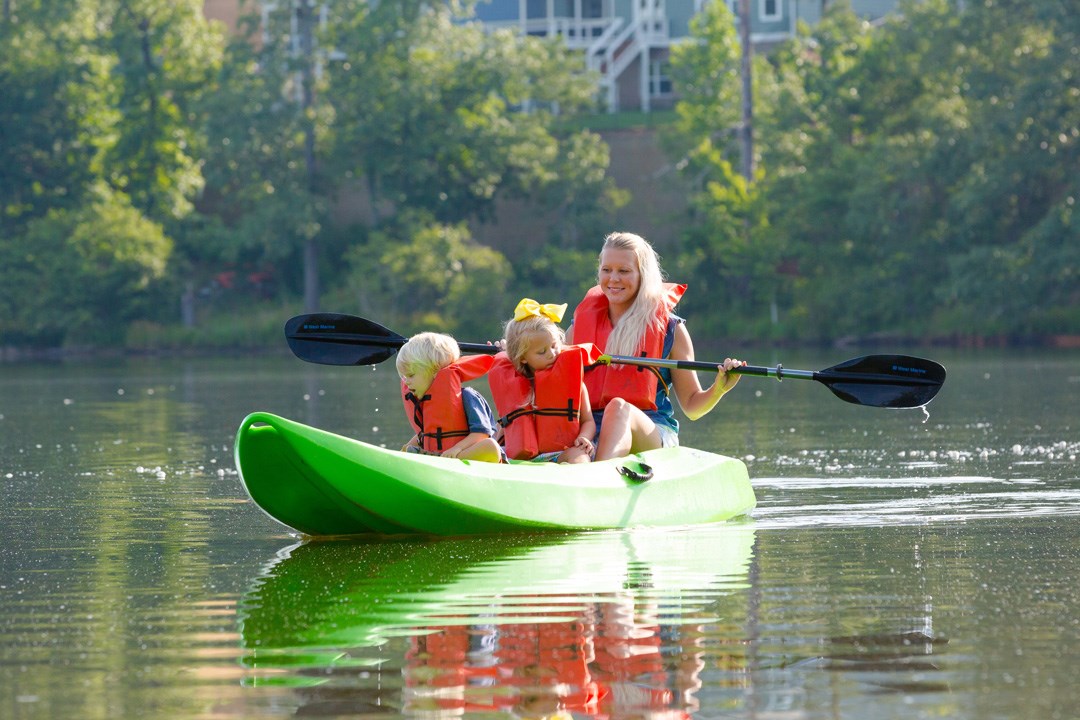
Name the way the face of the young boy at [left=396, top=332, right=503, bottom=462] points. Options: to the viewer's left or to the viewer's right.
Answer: to the viewer's left

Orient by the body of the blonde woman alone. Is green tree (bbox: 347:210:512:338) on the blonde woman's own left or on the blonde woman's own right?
on the blonde woman's own right

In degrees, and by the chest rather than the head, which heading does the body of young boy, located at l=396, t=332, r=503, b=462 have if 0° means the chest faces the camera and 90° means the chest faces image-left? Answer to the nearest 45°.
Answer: approximately 45°

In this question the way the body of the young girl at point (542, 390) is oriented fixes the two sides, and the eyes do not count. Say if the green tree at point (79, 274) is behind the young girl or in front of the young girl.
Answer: behind

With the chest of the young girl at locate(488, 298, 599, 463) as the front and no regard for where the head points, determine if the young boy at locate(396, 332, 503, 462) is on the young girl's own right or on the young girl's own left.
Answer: on the young girl's own right

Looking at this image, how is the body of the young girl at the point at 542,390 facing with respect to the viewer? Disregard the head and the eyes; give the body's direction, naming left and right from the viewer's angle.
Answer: facing the viewer

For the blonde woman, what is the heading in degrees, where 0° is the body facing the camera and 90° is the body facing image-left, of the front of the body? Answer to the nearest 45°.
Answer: approximately 45°

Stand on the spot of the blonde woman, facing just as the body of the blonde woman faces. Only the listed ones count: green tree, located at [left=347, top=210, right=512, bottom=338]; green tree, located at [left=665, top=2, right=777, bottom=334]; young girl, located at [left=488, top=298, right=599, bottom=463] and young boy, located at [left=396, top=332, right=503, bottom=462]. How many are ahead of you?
2

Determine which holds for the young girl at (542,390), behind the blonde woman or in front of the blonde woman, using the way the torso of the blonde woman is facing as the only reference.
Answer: in front

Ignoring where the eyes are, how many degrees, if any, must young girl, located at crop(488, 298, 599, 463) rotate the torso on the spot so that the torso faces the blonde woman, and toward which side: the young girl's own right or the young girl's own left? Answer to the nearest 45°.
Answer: approximately 135° to the young girl's own left
